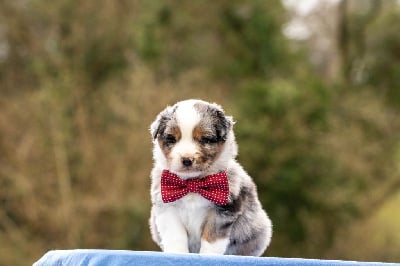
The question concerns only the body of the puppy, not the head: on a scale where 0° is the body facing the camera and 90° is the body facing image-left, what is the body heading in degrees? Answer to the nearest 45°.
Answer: approximately 45°
